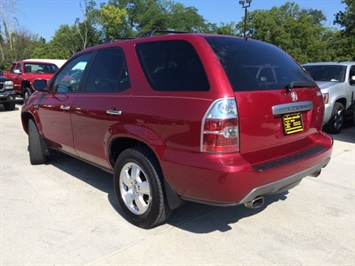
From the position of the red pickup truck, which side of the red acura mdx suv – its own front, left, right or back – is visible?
front

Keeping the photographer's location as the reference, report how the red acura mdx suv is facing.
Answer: facing away from the viewer and to the left of the viewer

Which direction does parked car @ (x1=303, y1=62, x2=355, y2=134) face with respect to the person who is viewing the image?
facing the viewer and to the left of the viewer

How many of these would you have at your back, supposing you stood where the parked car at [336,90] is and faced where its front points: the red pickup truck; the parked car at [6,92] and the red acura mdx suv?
0

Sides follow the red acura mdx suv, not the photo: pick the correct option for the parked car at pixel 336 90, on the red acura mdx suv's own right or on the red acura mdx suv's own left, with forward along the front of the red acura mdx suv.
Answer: on the red acura mdx suv's own right

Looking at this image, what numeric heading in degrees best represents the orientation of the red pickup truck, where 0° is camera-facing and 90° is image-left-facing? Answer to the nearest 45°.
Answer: approximately 315°

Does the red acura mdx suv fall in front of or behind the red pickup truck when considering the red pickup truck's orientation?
in front

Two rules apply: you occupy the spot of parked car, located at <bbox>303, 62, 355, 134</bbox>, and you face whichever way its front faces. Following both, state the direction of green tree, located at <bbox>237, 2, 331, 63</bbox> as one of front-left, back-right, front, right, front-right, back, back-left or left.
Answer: back-right

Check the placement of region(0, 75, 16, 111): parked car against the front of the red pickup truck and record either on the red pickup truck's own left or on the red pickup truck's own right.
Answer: on the red pickup truck's own right

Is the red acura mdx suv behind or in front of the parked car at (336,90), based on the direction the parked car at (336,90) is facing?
in front

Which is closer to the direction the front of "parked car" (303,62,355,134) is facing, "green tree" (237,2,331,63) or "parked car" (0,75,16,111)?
the parked car

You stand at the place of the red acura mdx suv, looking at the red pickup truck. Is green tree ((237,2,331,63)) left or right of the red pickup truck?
right

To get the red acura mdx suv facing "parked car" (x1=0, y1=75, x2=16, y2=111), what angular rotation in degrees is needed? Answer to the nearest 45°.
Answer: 0° — it already faces it

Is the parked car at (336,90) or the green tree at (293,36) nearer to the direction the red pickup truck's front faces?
the parked car

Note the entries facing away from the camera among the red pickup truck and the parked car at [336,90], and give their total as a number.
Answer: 0

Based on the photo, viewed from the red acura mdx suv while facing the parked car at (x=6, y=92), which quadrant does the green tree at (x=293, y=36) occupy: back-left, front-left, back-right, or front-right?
front-right
